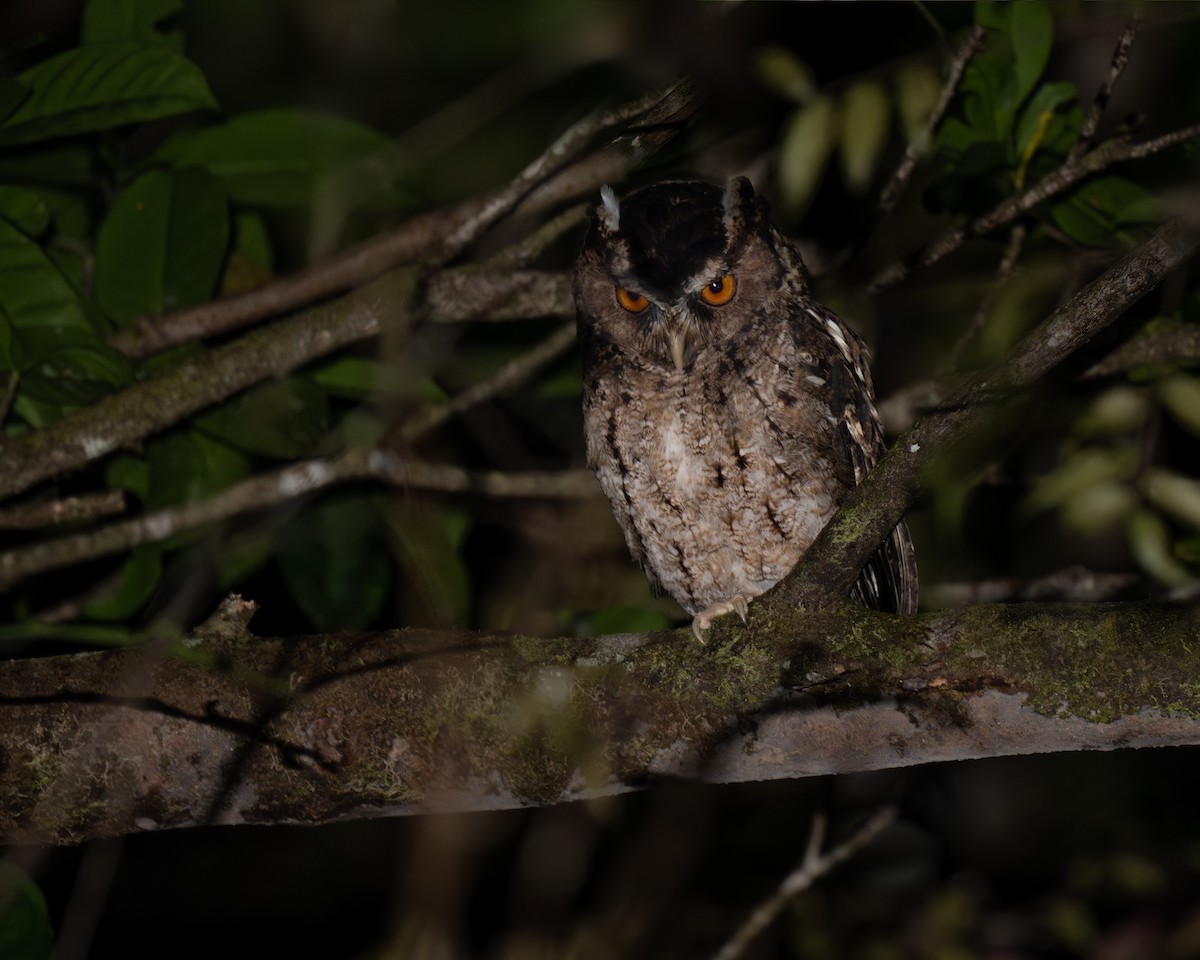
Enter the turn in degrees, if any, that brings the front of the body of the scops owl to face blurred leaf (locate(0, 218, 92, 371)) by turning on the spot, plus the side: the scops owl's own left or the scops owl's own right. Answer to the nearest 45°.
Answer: approximately 45° to the scops owl's own right

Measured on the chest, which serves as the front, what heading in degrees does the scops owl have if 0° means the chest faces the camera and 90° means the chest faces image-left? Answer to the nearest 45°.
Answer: approximately 45°

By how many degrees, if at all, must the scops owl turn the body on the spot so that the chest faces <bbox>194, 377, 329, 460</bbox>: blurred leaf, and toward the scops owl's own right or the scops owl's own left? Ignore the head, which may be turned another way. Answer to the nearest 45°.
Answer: approximately 45° to the scops owl's own right

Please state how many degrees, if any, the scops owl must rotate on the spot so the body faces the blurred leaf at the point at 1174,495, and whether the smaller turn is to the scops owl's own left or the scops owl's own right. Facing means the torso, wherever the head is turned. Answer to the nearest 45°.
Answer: approximately 135° to the scops owl's own left
